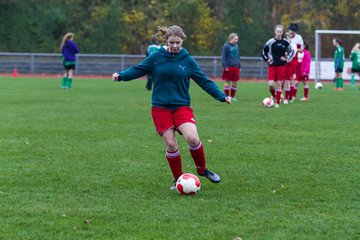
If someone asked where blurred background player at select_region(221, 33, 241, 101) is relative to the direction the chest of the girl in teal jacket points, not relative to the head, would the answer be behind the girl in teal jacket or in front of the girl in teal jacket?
behind

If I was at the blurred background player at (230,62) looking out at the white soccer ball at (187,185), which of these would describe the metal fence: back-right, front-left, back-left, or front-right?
back-right

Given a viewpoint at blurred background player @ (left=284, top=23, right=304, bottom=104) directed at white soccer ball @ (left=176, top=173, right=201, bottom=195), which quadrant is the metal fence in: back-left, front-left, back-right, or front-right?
back-right

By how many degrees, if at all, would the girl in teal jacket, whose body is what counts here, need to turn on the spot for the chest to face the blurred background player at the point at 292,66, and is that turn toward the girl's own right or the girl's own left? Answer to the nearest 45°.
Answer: approximately 180°

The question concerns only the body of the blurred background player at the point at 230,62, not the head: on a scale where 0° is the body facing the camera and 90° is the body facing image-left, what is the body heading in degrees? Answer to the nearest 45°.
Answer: approximately 315°

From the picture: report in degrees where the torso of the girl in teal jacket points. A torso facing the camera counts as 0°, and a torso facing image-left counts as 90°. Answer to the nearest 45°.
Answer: approximately 0°

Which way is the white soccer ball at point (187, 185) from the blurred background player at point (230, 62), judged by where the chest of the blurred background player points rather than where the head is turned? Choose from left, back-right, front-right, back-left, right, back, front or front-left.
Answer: front-right

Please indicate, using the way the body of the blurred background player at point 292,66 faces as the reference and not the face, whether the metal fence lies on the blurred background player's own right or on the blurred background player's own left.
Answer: on the blurred background player's own right

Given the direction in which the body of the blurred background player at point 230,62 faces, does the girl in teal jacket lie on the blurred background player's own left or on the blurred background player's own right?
on the blurred background player's own right

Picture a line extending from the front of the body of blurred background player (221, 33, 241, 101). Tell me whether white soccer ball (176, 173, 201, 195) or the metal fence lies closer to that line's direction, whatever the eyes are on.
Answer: the white soccer ball
